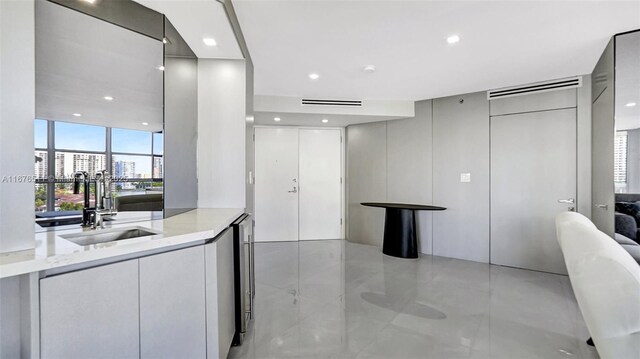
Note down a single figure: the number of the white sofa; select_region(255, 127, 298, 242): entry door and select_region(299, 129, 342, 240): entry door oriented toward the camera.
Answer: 2

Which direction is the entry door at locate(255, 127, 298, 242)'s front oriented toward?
toward the camera

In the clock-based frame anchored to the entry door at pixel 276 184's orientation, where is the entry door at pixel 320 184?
the entry door at pixel 320 184 is roughly at 9 o'clock from the entry door at pixel 276 184.

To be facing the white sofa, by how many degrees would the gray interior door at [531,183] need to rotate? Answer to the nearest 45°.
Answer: approximately 45° to its left

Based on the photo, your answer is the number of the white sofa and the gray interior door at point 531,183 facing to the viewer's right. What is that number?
1

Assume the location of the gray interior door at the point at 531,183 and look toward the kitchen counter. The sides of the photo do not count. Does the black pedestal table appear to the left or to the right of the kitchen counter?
right

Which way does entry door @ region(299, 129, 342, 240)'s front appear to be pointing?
toward the camera

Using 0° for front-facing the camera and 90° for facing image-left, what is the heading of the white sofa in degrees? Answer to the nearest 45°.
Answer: approximately 270°

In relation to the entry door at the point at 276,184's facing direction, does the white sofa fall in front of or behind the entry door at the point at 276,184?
in front

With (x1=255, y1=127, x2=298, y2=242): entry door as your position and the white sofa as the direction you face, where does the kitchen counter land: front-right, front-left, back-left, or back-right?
front-right

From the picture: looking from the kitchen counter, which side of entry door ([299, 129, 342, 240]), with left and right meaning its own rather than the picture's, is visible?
front
